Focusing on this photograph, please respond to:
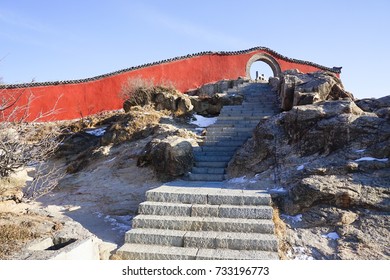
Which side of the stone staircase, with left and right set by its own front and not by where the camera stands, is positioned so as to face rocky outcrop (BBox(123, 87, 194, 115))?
back

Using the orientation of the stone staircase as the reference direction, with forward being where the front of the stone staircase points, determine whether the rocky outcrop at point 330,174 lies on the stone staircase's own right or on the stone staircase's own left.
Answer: on the stone staircase's own left

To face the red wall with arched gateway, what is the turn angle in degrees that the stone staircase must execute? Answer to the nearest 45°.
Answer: approximately 180°

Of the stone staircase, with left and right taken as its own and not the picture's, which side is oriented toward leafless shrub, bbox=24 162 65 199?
right

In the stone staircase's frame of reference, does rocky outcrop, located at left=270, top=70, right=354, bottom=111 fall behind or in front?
behind

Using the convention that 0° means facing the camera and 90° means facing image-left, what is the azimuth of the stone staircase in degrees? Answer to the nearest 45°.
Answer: approximately 0°
